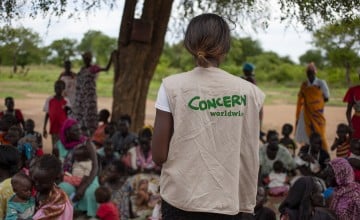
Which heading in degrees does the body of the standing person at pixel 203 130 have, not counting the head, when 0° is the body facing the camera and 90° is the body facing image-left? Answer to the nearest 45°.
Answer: approximately 180°

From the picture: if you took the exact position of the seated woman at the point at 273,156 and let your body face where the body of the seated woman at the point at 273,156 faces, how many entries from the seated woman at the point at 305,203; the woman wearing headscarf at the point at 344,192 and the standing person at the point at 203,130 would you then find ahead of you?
3

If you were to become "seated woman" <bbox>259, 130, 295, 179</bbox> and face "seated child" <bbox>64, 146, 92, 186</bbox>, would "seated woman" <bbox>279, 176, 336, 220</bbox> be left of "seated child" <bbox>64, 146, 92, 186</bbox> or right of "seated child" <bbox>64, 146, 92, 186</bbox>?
left

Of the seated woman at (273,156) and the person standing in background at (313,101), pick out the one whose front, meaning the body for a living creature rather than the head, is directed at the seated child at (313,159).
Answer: the person standing in background

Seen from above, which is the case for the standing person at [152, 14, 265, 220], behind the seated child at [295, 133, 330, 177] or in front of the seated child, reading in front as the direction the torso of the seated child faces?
in front

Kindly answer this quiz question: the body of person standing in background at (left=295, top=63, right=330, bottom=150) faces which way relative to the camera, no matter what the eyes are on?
toward the camera

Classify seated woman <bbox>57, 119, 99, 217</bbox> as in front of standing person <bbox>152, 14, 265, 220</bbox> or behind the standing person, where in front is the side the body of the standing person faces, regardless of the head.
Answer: in front

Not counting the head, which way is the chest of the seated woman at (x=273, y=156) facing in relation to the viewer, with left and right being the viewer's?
facing the viewer

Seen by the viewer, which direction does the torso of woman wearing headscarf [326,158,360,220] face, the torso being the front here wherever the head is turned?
to the viewer's left

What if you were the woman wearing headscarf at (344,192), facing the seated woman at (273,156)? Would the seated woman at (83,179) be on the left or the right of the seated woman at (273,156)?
left

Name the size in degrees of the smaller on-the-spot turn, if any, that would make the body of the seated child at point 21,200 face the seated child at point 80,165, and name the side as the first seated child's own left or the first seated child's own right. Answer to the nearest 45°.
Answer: approximately 135° to the first seated child's own left

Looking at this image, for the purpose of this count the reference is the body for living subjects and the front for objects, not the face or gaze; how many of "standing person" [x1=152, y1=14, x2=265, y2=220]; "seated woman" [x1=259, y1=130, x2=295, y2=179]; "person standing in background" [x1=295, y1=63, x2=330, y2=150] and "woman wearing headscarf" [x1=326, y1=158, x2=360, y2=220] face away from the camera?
1
